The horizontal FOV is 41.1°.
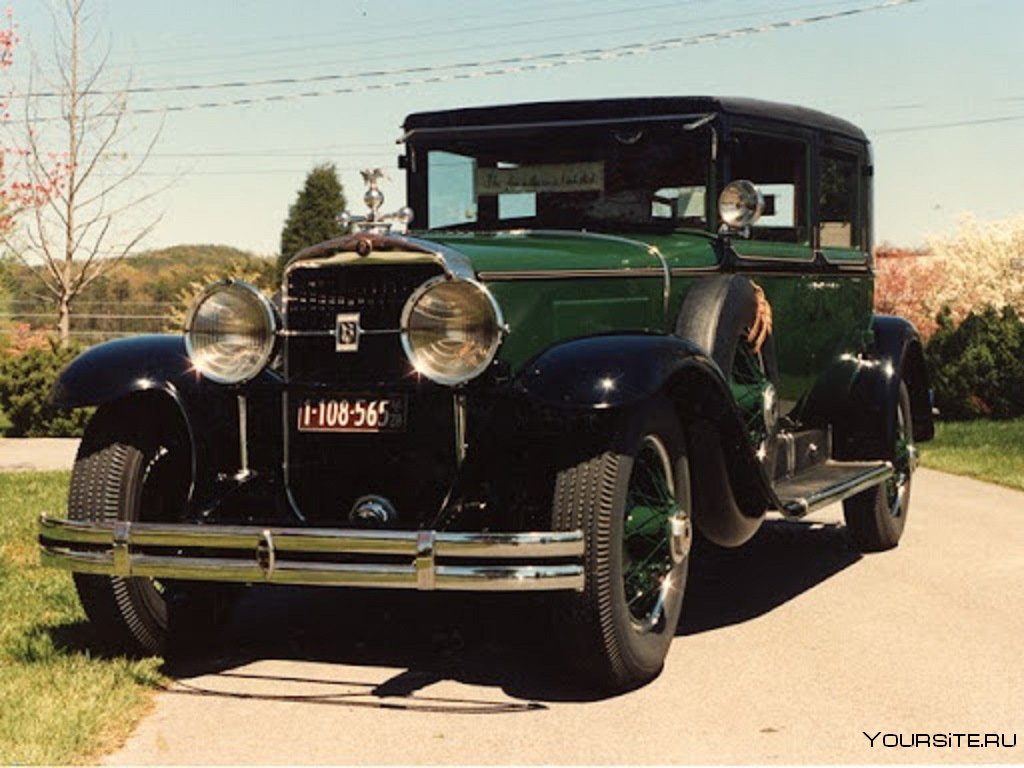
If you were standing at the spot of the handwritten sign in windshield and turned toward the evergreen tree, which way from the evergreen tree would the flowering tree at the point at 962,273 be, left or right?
right

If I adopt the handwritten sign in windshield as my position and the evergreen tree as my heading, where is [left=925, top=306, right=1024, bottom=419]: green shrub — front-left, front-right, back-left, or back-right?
front-right

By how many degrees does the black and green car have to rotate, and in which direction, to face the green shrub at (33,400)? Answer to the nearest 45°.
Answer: approximately 90° to its right

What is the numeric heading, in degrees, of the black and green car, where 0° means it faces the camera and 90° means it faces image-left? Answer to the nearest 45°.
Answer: approximately 45°

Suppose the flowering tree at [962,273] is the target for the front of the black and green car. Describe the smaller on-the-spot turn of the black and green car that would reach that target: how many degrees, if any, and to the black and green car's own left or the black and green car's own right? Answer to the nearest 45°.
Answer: approximately 135° to the black and green car's own right

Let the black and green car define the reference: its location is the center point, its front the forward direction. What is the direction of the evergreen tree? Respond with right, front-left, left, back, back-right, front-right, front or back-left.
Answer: back-right

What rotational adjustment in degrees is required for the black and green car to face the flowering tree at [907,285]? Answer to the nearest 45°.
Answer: approximately 135° to its right

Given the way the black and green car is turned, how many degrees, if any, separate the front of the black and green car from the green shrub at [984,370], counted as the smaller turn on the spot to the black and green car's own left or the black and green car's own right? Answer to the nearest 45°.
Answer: approximately 180°
